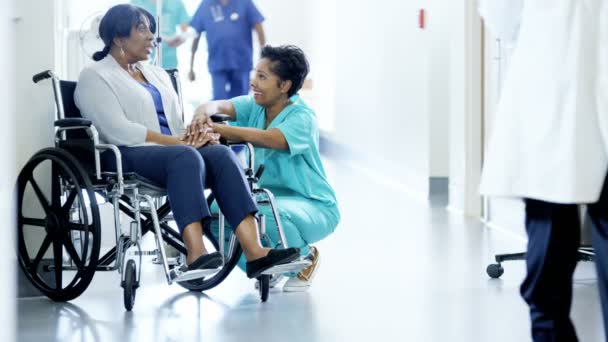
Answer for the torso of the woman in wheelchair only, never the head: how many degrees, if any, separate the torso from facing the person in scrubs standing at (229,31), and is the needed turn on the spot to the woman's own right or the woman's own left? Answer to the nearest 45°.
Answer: approximately 135° to the woman's own left

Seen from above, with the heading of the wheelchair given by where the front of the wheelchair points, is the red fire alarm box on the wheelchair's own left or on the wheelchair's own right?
on the wheelchair's own left

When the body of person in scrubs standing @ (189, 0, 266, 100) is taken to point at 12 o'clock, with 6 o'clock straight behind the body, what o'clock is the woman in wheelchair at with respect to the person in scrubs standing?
The woman in wheelchair is roughly at 12 o'clock from the person in scrubs standing.

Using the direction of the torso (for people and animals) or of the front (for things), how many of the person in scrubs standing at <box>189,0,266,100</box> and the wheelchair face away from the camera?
0

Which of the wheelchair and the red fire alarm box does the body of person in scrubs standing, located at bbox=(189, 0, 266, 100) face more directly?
the wheelchair

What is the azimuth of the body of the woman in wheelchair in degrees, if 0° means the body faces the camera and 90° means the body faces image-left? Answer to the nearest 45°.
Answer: approximately 315°

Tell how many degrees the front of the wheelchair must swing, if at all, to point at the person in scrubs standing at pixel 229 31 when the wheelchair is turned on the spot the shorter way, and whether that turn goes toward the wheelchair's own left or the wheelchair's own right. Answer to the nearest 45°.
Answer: approximately 135° to the wheelchair's own left

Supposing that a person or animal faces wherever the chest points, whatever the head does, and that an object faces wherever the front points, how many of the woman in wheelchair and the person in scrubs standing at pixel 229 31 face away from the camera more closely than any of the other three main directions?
0

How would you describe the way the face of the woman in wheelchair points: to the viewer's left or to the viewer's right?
to the viewer's right

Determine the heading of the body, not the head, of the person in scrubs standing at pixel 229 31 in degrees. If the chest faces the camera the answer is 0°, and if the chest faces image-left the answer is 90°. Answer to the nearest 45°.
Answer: approximately 0°
